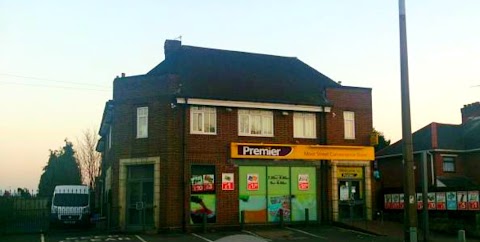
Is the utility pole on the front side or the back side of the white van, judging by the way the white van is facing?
on the front side

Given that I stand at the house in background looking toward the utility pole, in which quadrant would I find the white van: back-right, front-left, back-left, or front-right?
front-right

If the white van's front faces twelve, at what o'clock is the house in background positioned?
The house in background is roughly at 9 o'clock from the white van.

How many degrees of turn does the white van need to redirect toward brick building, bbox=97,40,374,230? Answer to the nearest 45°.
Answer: approximately 45° to its left

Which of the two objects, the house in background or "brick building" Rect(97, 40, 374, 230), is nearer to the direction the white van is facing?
the brick building

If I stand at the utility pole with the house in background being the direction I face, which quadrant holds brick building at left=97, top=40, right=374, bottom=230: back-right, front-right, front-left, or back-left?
front-left

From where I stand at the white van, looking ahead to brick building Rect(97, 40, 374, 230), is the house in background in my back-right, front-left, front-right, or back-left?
front-left

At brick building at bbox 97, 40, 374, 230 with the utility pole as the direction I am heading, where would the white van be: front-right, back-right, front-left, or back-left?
back-right

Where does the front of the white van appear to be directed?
toward the camera
